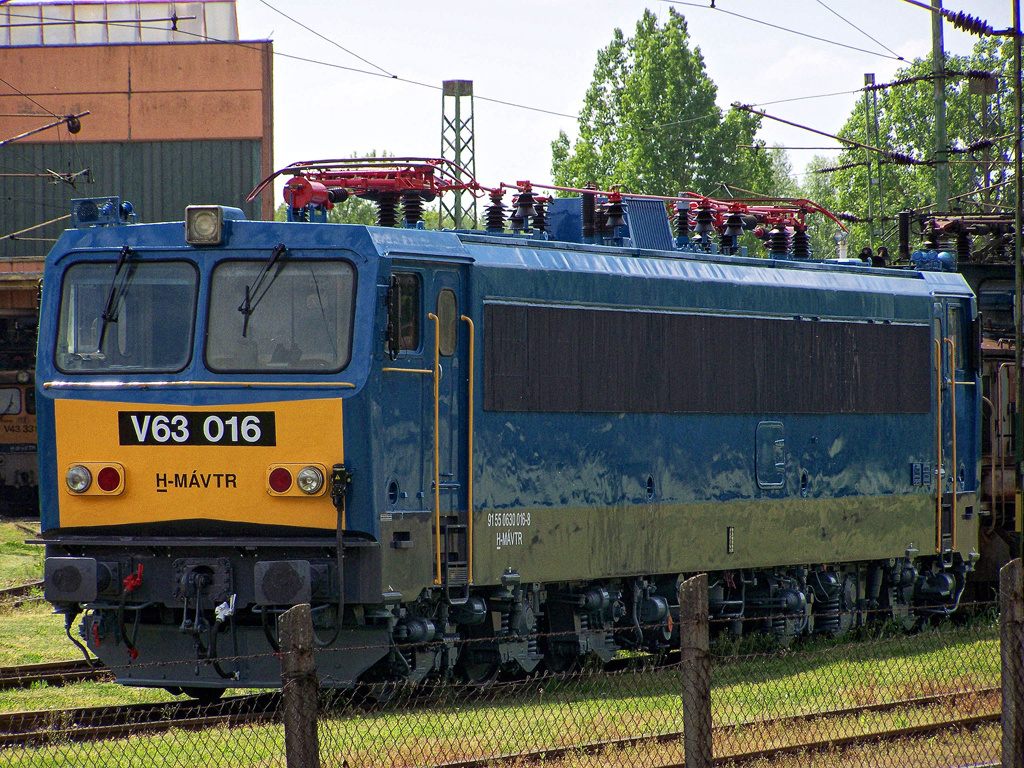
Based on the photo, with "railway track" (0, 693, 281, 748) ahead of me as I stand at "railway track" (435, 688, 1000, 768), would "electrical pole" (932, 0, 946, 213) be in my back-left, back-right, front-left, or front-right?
back-right
